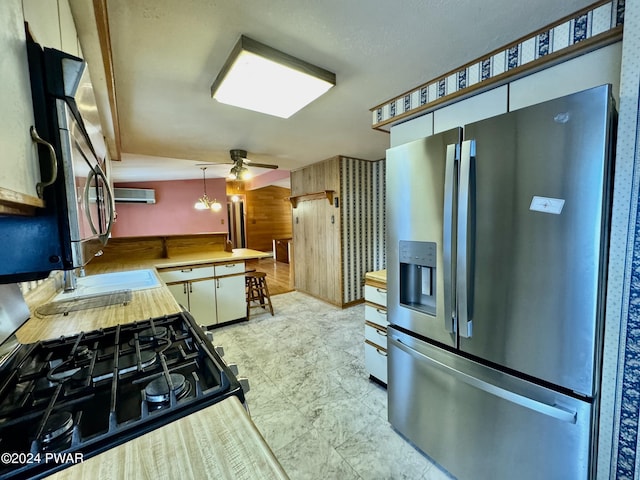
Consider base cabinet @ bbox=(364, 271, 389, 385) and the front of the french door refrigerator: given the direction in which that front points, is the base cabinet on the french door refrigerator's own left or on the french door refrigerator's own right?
on the french door refrigerator's own right

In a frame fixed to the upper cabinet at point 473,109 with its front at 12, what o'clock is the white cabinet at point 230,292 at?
The white cabinet is roughly at 2 o'clock from the upper cabinet.

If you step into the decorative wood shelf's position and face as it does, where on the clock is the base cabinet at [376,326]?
The base cabinet is roughly at 10 o'clock from the decorative wood shelf.

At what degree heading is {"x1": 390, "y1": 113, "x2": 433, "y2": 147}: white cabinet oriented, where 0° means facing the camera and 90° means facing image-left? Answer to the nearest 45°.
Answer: approximately 45°

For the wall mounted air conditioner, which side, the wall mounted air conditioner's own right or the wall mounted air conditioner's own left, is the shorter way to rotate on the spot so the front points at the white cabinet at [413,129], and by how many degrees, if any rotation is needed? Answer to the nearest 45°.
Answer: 0° — it already faces it

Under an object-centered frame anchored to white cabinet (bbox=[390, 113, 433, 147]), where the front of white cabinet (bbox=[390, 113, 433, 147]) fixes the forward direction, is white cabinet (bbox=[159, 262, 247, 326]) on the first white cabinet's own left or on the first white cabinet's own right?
on the first white cabinet's own right

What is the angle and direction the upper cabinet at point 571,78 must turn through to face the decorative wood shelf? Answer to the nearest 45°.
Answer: approximately 90° to its right

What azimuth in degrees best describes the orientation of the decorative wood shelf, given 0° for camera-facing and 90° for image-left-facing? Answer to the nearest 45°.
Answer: approximately 45°

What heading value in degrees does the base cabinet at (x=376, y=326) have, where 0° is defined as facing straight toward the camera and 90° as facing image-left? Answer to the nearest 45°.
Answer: approximately 45°

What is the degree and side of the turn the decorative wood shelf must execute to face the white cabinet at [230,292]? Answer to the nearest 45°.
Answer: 0° — it already faces it
